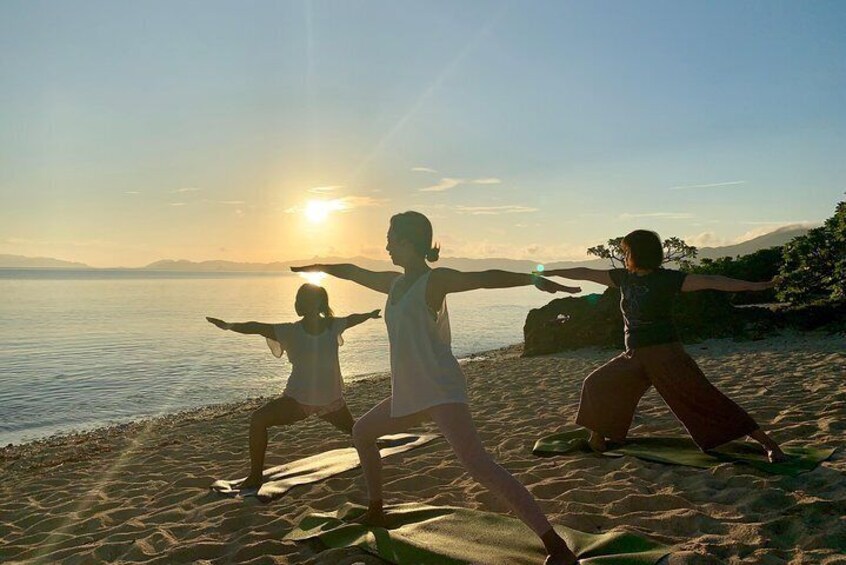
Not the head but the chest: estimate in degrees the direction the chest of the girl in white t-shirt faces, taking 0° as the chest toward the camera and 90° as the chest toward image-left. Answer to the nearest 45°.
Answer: approximately 0°

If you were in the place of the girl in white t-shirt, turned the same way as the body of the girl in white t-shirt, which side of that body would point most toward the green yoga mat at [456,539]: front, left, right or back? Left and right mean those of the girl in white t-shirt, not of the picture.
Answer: front

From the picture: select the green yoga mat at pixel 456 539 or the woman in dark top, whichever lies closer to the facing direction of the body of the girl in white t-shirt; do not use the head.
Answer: the green yoga mat

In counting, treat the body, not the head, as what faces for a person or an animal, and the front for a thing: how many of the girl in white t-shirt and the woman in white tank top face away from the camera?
0

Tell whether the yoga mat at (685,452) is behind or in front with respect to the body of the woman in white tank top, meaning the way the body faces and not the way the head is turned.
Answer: behind

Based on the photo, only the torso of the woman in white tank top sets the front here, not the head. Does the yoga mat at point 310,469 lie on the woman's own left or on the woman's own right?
on the woman's own right

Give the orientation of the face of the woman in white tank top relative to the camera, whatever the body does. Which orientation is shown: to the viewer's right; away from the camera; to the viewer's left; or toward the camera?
to the viewer's left

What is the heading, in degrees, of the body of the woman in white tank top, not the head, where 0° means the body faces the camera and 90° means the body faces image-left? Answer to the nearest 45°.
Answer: approximately 45°

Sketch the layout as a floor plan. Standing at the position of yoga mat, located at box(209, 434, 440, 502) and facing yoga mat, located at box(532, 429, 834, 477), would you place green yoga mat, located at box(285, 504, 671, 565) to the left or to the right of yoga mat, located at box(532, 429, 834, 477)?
right

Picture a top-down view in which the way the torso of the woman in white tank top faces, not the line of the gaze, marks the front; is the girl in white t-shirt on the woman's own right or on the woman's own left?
on the woman's own right
